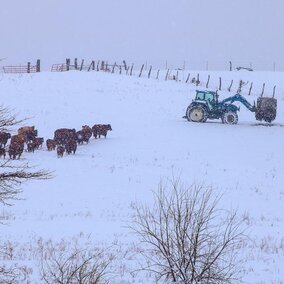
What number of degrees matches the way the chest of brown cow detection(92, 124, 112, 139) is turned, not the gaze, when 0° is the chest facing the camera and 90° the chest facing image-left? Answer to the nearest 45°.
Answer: approximately 270°

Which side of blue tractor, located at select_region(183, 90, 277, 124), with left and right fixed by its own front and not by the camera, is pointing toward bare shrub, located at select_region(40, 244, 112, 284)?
right

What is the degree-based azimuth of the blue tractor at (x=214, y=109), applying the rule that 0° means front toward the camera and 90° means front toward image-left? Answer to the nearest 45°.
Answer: approximately 270°

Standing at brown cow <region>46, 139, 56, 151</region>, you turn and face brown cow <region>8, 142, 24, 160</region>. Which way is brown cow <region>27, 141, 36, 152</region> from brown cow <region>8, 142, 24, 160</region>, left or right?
right

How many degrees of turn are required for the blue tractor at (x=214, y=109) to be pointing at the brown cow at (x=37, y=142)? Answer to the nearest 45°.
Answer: approximately 135° to its right
